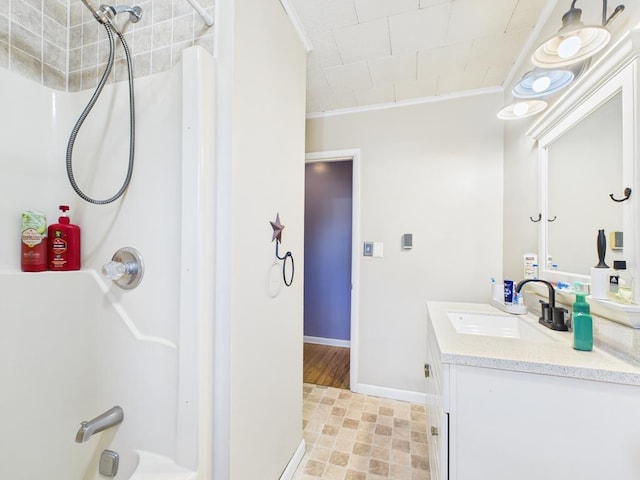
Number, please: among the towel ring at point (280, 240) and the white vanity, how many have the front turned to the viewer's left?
1

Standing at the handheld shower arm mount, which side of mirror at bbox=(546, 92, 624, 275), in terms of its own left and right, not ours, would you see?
front

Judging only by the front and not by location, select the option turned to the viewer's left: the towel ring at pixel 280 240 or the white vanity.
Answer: the white vanity

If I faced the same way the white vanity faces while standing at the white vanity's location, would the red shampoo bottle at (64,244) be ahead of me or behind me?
ahead

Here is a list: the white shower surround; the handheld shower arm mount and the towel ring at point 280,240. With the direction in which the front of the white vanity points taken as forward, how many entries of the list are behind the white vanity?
0

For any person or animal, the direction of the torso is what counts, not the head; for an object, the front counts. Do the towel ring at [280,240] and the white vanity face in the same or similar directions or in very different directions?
very different directions

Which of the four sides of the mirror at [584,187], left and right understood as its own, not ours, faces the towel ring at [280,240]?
front

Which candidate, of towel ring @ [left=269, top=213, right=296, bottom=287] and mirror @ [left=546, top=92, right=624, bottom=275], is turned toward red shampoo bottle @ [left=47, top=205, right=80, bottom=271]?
the mirror

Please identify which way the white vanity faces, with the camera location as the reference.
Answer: facing to the left of the viewer

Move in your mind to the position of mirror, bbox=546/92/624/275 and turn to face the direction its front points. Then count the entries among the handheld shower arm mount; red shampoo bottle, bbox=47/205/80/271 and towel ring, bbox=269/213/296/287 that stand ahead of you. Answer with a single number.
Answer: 3

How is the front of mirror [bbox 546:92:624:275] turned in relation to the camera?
facing the viewer and to the left of the viewer

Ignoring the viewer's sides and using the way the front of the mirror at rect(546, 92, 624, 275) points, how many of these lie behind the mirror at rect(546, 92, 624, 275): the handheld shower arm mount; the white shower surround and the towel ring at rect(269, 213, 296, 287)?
0

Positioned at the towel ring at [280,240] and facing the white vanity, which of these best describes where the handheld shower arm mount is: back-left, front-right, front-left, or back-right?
back-right

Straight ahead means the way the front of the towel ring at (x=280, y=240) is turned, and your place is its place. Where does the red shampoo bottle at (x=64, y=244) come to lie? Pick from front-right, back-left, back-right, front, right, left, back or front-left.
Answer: back-right

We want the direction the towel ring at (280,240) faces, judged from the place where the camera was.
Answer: facing the viewer and to the right of the viewer

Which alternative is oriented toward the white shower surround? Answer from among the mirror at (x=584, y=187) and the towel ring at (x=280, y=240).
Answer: the mirror
